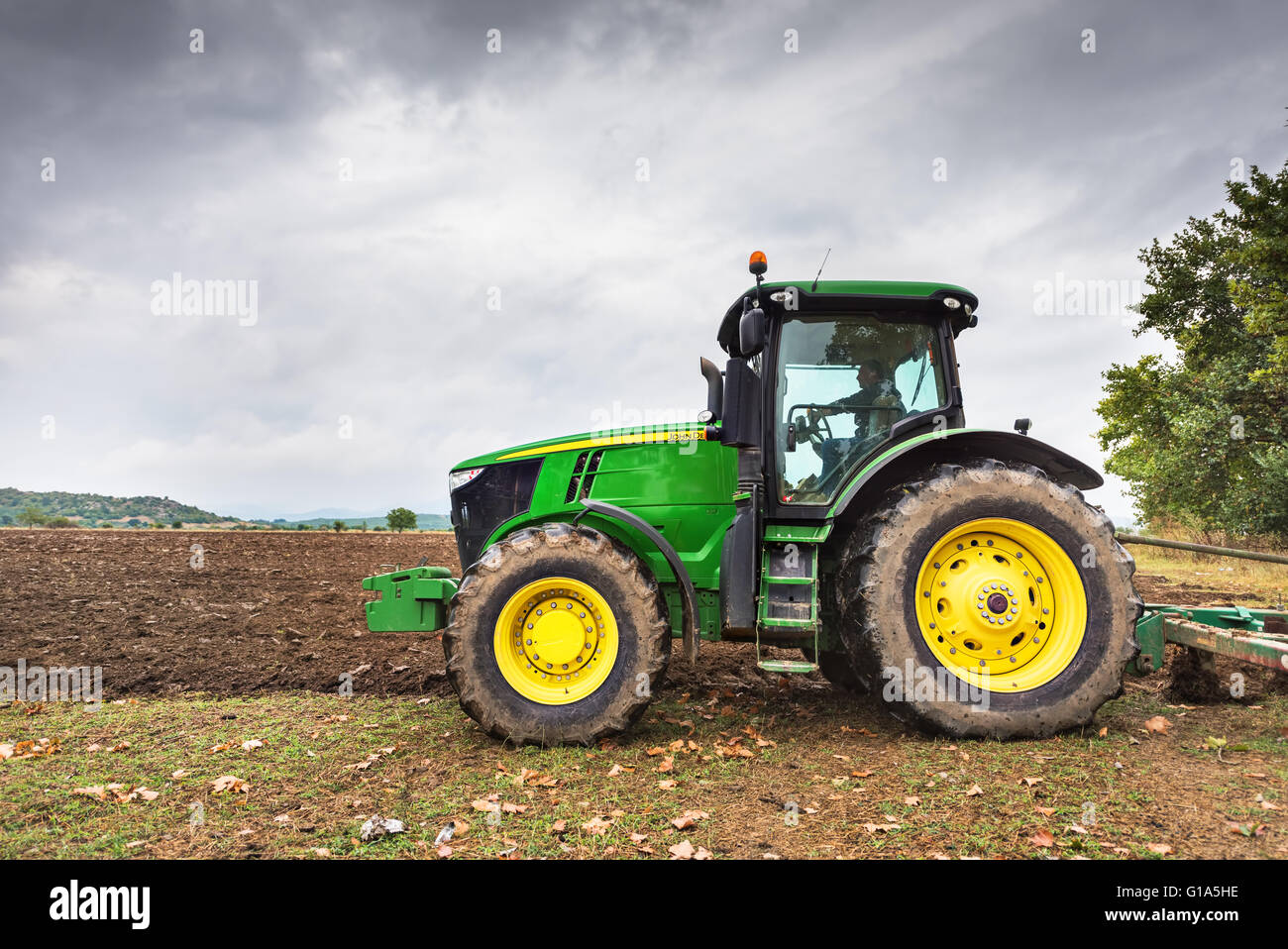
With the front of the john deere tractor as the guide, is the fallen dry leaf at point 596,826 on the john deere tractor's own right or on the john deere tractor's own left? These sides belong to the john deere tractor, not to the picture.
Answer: on the john deere tractor's own left

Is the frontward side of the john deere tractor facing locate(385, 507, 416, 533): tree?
no

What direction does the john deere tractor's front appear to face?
to the viewer's left

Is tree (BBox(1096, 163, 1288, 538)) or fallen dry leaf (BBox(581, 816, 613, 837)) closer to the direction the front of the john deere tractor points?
the fallen dry leaf

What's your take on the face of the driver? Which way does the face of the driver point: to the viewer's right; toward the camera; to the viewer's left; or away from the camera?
to the viewer's left

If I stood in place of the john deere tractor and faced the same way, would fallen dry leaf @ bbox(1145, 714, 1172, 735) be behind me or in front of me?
behind

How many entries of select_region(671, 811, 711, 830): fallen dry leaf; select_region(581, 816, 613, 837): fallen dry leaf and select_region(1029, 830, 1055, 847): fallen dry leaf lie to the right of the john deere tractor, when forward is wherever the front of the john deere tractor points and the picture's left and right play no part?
0

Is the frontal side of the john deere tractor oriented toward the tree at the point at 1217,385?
no
